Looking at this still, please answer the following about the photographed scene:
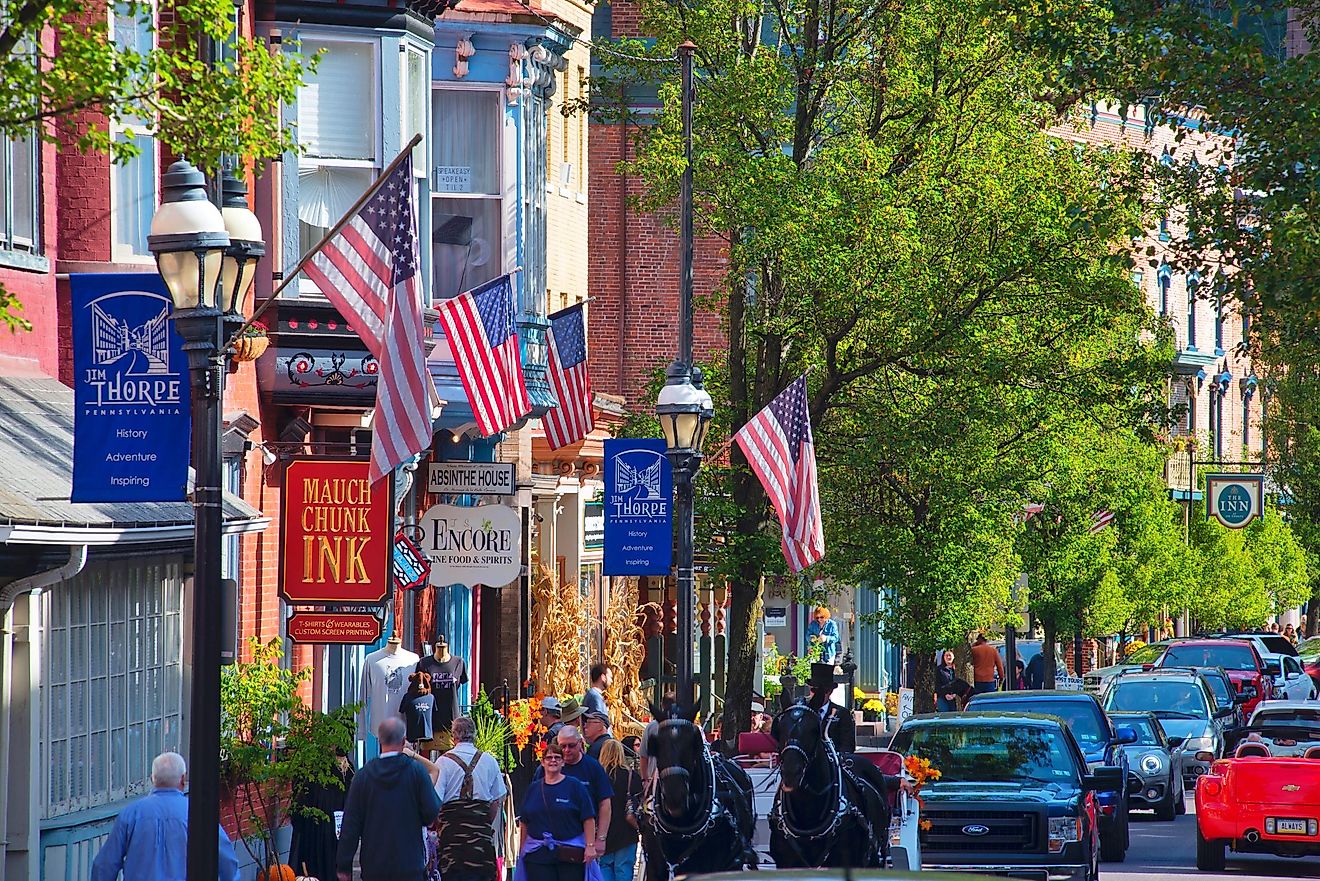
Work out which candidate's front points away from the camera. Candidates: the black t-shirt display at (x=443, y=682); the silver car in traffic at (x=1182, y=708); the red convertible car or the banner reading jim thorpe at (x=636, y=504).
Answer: the red convertible car

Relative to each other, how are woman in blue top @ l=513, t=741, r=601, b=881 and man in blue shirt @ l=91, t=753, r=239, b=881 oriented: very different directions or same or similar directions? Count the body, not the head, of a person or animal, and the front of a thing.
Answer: very different directions

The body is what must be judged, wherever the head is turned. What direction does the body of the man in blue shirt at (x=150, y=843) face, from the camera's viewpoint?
away from the camera

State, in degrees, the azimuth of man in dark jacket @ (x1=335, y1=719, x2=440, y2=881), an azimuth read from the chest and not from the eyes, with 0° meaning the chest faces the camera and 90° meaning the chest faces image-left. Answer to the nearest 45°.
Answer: approximately 180°

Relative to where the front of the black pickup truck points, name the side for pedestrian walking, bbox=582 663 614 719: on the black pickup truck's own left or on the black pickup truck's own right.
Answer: on the black pickup truck's own right

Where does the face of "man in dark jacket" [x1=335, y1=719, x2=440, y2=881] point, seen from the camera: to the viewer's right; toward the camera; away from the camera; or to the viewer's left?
away from the camera

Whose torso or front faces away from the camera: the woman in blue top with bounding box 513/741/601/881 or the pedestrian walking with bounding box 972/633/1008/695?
the pedestrian walking

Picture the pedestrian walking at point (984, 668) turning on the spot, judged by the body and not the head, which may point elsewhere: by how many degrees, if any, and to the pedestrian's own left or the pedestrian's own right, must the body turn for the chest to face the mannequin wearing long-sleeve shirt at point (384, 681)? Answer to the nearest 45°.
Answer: approximately 180°
